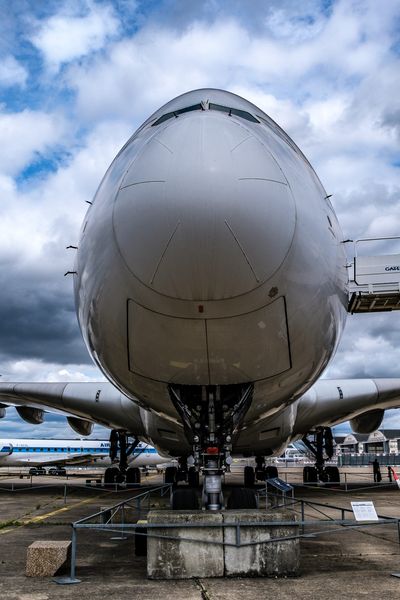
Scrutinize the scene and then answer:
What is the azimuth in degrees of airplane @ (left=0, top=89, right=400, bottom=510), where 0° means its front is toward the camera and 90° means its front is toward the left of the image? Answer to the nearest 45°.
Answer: approximately 0°
